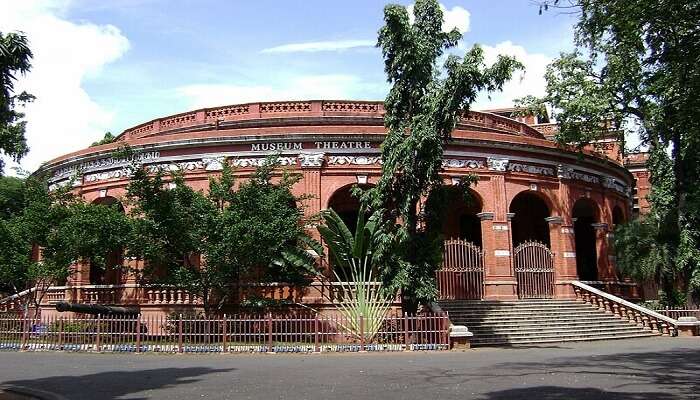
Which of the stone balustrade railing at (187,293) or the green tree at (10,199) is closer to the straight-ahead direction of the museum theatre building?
the stone balustrade railing

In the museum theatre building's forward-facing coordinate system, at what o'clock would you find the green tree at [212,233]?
The green tree is roughly at 2 o'clock from the museum theatre building.

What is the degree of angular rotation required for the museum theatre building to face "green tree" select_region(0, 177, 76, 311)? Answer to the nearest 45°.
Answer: approximately 90° to its right

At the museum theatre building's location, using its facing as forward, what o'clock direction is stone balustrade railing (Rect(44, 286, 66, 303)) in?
The stone balustrade railing is roughly at 3 o'clock from the museum theatre building.

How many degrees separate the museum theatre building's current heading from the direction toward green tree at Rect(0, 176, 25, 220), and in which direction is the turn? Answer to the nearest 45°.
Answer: approximately 135° to its right

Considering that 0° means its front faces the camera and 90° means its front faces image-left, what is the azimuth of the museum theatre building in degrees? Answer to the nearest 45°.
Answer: approximately 0°

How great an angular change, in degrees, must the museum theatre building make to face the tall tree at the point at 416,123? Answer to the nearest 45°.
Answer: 0° — it already faces it
